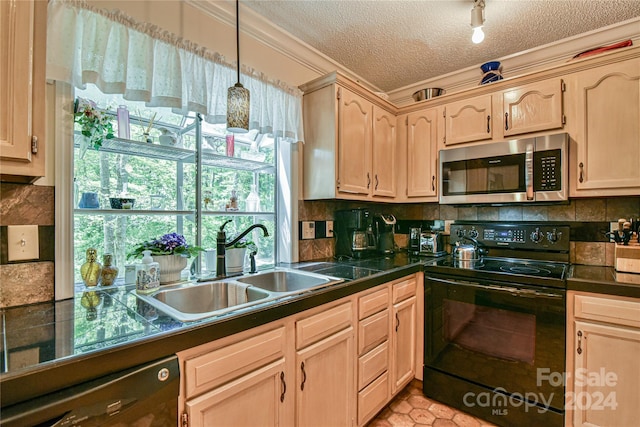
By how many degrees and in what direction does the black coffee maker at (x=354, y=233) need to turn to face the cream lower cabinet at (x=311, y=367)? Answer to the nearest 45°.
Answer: approximately 45° to its right

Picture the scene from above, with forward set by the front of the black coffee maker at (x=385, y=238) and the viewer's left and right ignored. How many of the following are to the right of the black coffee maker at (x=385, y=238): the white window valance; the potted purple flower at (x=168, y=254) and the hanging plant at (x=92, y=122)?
3

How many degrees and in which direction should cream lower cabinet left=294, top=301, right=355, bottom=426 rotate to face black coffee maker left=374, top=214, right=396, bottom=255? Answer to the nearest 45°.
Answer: approximately 90° to its left

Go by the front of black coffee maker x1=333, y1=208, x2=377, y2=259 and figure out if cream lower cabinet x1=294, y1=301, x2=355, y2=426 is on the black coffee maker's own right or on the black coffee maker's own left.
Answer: on the black coffee maker's own right

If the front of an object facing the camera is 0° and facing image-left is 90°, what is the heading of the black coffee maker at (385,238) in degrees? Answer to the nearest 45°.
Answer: approximately 315°

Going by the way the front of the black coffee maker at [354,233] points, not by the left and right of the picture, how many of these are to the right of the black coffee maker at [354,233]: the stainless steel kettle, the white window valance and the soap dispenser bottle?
2

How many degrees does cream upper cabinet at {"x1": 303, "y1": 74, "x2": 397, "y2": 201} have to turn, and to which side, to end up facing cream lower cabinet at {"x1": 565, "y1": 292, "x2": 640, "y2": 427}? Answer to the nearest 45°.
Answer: approximately 45° to its left
